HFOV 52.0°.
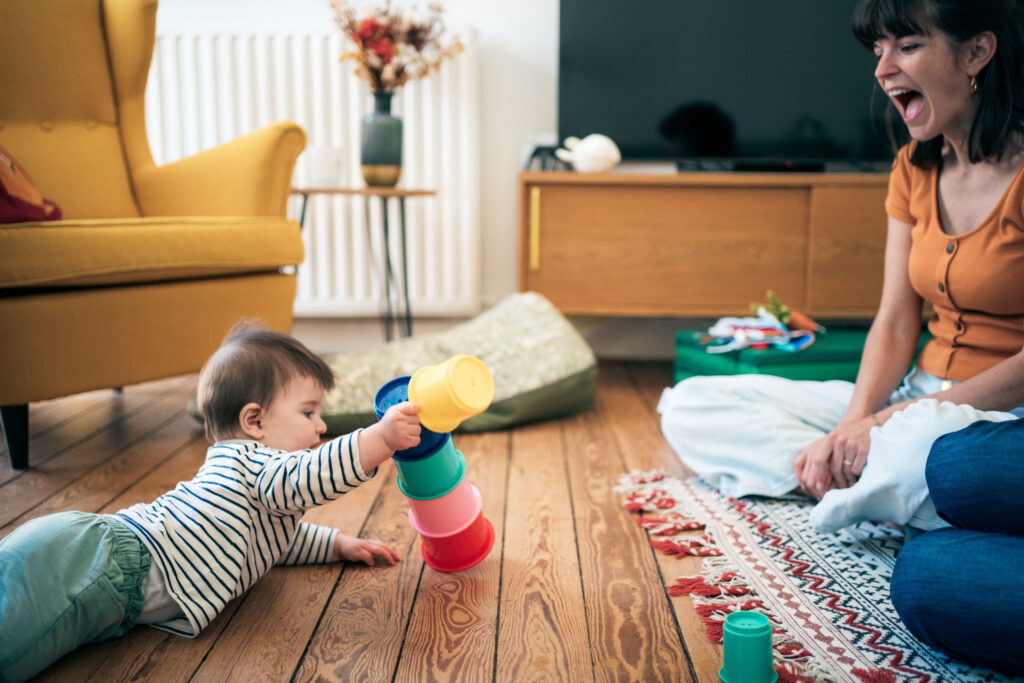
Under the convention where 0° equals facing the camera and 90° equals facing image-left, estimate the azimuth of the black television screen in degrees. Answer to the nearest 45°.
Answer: approximately 0°

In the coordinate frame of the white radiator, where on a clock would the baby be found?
The baby is roughly at 12 o'clock from the white radiator.

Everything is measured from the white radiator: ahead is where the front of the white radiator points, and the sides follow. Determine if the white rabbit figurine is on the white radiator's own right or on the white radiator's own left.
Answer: on the white radiator's own left

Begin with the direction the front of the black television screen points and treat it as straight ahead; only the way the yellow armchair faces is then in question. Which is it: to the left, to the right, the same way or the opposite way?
to the left

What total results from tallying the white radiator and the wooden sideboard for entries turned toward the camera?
2

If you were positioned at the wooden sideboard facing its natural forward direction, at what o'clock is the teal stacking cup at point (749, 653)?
The teal stacking cup is roughly at 12 o'clock from the wooden sideboard.

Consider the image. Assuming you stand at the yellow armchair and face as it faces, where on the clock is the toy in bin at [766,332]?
The toy in bin is roughly at 11 o'clock from the yellow armchair.

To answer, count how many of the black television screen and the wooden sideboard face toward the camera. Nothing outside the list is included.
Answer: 2

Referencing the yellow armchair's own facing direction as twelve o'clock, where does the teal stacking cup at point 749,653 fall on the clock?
The teal stacking cup is roughly at 1 o'clock from the yellow armchair.
